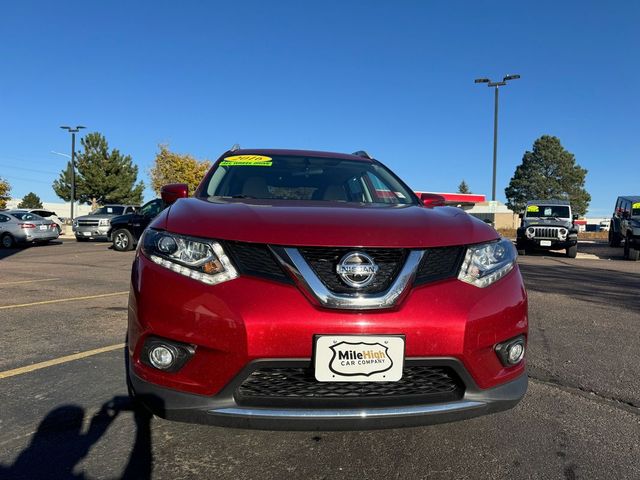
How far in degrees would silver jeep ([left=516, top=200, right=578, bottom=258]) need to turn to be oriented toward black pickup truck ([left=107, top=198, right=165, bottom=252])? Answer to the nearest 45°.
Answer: approximately 45° to its right

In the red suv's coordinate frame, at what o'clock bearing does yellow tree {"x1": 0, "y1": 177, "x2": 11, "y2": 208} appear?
The yellow tree is roughly at 5 o'clock from the red suv.

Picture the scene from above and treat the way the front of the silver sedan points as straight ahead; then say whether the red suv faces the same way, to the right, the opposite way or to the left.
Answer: to the left

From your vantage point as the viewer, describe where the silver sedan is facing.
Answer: facing away from the viewer and to the left of the viewer

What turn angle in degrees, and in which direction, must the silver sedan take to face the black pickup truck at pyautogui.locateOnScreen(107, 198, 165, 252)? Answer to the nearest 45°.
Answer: approximately 180°

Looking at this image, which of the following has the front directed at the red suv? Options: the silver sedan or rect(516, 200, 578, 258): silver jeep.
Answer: the silver jeep

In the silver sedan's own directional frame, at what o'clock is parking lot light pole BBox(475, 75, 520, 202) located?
The parking lot light pole is roughly at 5 o'clock from the silver sedan.

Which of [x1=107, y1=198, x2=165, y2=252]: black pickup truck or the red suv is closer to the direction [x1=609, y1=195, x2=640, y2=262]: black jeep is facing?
the red suv
